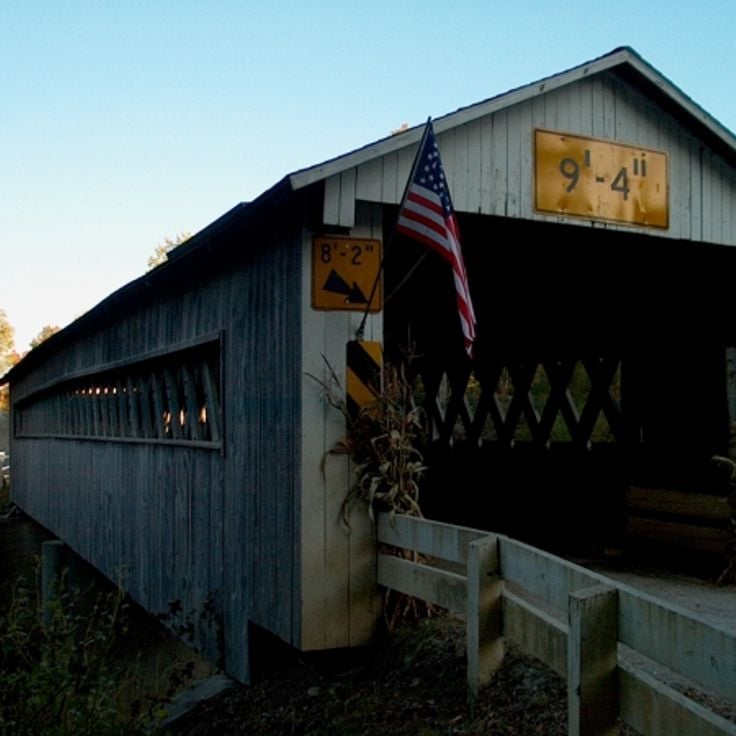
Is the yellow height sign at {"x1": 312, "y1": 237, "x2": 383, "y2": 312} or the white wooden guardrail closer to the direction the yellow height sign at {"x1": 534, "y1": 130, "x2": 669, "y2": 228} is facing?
the white wooden guardrail

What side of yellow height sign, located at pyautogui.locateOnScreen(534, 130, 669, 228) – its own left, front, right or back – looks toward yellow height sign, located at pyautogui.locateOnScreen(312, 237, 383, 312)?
right

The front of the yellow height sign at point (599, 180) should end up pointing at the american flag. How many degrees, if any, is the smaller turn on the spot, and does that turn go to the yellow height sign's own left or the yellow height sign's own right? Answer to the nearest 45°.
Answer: approximately 90° to the yellow height sign's own right

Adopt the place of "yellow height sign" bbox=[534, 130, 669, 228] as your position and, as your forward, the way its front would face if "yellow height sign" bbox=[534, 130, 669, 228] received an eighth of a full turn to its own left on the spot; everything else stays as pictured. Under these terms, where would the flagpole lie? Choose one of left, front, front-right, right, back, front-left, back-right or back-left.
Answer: back-right

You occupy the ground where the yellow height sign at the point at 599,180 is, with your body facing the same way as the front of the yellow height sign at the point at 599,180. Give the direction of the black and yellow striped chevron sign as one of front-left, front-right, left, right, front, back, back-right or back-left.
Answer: right

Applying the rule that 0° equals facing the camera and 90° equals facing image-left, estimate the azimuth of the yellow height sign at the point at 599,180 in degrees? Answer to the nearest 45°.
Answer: approximately 315°

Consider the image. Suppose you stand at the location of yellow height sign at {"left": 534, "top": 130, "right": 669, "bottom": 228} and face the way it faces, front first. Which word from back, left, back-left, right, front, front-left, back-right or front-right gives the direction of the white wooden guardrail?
front-right
